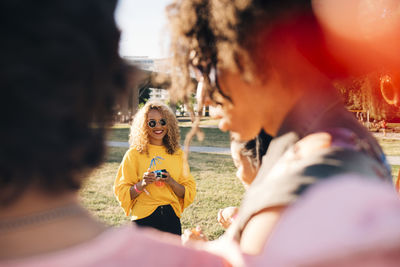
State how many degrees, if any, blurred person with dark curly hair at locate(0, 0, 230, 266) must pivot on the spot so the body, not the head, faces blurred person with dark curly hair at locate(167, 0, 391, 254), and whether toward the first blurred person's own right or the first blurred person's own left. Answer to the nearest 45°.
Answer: approximately 45° to the first blurred person's own right

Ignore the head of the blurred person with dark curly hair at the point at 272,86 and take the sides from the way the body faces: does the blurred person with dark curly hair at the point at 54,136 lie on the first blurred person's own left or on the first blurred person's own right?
on the first blurred person's own left

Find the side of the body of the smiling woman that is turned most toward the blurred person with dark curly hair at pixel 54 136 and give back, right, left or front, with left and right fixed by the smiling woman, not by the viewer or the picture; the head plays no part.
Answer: front

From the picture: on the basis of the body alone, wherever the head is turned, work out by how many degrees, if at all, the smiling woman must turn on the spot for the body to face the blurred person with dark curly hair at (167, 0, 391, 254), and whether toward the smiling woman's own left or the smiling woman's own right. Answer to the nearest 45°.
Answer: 0° — they already face them

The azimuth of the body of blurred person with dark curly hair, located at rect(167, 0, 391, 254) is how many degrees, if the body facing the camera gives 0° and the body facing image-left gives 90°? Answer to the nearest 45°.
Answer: approximately 90°

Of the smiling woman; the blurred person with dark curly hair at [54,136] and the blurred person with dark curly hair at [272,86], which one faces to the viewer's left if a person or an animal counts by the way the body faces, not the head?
the blurred person with dark curly hair at [272,86]

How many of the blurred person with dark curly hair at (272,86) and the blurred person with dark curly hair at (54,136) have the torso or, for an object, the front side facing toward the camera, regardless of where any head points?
0

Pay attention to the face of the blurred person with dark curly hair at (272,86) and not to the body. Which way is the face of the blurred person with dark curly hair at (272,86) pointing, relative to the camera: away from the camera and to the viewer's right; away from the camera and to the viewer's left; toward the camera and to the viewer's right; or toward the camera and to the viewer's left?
away from the camera and to the viewer's left

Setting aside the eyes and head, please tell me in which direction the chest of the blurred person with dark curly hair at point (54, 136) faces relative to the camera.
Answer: away from the camera

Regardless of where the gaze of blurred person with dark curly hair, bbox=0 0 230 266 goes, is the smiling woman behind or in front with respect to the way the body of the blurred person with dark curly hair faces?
in front

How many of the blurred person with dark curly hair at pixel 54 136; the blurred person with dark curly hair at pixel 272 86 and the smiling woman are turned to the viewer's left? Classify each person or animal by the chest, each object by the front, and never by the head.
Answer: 1
